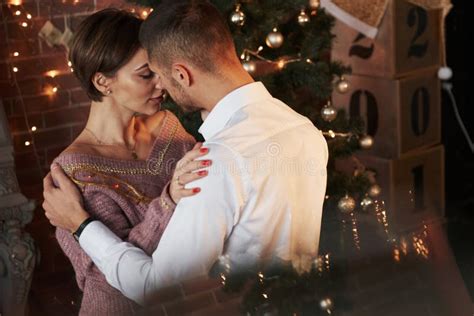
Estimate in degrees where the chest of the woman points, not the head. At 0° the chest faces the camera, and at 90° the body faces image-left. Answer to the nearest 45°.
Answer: approximately 315°

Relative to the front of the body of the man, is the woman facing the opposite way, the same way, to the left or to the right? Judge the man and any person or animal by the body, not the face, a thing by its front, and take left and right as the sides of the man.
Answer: the opposite way

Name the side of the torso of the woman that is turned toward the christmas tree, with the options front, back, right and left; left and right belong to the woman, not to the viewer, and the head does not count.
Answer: left

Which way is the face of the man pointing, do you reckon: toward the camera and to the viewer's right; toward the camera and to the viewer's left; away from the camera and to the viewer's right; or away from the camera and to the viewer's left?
away from the camera and to the viewer's left

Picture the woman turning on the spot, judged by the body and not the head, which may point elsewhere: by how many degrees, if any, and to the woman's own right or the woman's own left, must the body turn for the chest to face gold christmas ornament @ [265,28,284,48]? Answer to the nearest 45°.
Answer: approximately 90° to the woman's own left

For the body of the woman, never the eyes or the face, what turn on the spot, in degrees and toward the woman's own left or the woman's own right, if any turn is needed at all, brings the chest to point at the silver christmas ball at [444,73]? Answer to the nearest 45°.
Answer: approximately 90° to the woman's own left

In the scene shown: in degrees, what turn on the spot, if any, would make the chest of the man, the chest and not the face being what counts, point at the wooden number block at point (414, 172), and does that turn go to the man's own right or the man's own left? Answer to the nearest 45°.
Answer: approximately 90° to the man's own right

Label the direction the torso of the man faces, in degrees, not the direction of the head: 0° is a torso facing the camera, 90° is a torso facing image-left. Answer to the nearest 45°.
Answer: approximately 135°

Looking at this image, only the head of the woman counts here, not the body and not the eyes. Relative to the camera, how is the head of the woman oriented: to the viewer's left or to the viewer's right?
to the viewer's right

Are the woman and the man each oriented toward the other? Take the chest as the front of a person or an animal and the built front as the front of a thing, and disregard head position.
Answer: yes

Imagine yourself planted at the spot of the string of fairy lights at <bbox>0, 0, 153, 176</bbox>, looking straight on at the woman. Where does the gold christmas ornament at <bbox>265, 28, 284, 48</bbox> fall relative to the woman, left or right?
left
